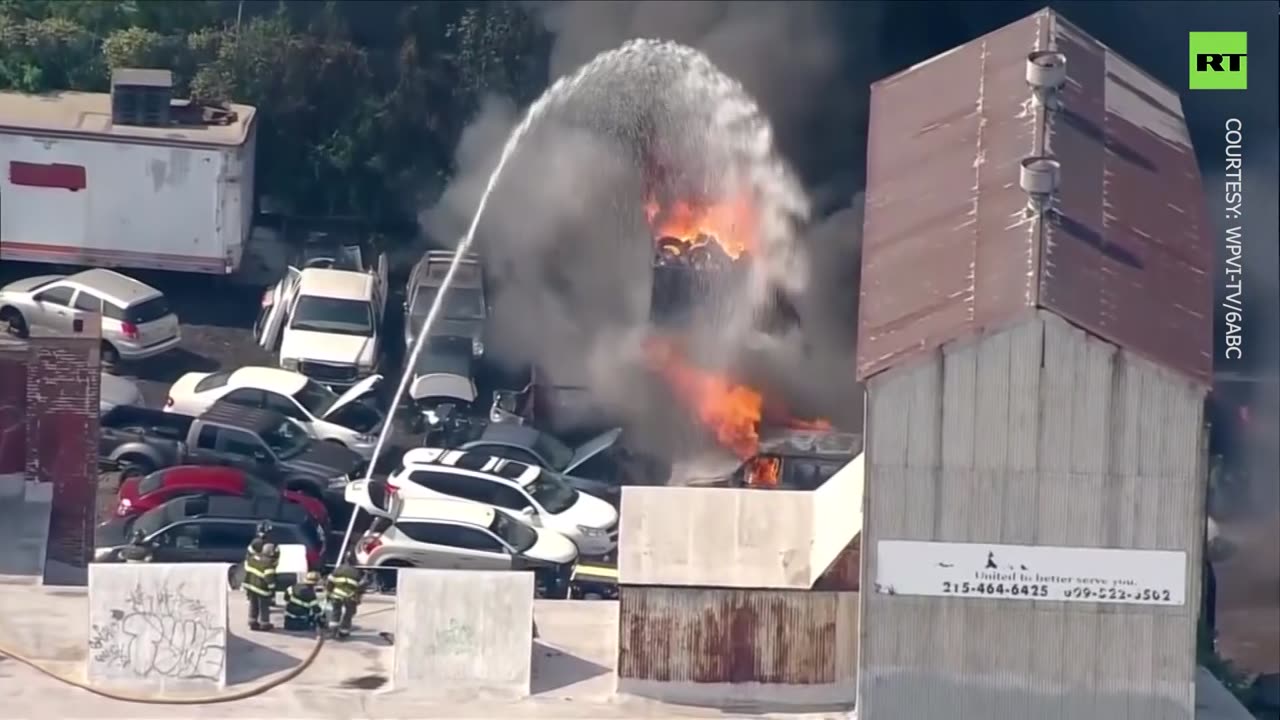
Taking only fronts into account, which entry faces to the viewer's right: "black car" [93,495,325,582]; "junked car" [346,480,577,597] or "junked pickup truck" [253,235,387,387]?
"junked car" [346,480,577,597]

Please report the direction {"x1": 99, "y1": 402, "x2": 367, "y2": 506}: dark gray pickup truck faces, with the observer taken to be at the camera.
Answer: facing the viewer and to the right of the viewer

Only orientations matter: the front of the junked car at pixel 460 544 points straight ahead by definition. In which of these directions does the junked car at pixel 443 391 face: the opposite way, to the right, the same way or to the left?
to the right

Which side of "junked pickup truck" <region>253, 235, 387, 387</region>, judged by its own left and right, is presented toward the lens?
front

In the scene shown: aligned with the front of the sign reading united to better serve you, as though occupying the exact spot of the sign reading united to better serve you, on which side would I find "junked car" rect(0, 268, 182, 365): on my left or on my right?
on my right

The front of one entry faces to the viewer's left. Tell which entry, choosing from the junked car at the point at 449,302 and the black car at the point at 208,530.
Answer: the black car

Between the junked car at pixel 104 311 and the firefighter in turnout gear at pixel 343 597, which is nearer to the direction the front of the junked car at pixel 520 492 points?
the firefighter in turnout gear

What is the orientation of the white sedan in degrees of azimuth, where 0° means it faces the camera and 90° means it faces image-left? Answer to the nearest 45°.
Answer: approximately 315°

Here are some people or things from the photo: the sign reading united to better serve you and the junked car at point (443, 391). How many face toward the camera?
2

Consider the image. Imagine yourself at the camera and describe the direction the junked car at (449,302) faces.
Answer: facing the viewer

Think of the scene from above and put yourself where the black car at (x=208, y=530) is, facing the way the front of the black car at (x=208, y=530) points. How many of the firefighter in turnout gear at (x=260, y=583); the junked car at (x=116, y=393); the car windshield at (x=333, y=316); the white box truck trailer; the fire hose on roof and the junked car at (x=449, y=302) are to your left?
2

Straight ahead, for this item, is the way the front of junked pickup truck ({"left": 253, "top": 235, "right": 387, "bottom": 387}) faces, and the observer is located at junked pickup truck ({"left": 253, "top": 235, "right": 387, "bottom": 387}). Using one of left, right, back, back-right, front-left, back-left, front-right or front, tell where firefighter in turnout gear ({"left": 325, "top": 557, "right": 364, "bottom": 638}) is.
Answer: front
